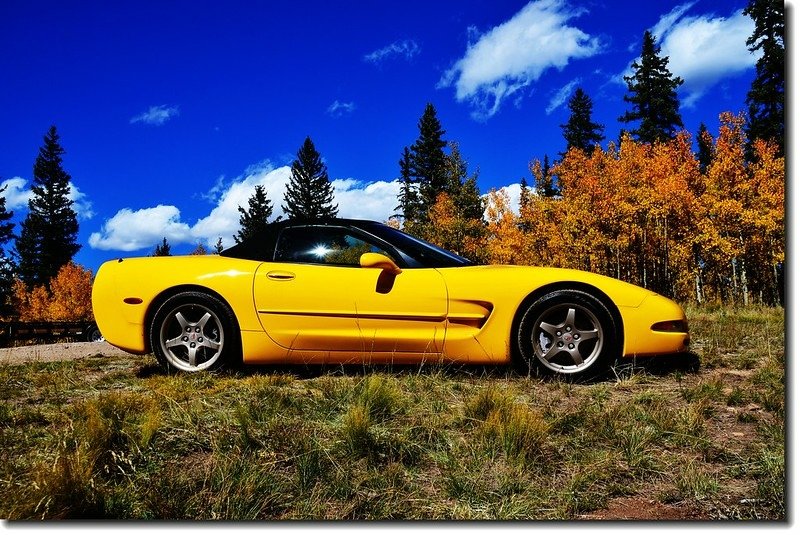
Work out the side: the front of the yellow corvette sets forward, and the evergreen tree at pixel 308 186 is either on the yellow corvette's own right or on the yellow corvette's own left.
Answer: on the yellow corvette's own left

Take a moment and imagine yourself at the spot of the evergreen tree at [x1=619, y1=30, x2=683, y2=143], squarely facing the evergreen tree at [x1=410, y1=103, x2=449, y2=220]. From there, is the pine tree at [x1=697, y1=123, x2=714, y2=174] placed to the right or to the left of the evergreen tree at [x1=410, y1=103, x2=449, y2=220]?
right

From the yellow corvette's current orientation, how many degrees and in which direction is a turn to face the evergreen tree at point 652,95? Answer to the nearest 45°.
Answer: approximately 45° to its left

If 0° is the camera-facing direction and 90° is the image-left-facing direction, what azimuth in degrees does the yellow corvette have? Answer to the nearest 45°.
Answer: approximately 270°

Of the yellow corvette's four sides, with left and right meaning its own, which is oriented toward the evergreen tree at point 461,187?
left

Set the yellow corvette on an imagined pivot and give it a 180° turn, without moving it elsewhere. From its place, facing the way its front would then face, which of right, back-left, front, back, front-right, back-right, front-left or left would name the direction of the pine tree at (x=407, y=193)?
right

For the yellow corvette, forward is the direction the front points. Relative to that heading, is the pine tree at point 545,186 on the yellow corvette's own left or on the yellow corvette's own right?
on the yellow corvette's own left

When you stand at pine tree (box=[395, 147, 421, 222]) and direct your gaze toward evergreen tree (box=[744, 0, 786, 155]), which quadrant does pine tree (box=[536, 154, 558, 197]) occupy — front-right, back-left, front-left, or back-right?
front-left

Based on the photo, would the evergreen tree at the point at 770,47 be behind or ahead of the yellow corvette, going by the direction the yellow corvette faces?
ahead

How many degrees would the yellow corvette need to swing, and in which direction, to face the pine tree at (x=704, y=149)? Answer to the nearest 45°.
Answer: approximately 45° to its left

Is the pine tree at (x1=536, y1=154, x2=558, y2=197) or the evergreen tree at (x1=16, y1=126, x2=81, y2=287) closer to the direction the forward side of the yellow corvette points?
the pine tree

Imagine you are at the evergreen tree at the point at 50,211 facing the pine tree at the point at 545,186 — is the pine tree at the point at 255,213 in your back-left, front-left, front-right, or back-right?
front-left

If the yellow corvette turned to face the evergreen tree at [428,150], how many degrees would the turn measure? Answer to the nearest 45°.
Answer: approximately 90° to its left
